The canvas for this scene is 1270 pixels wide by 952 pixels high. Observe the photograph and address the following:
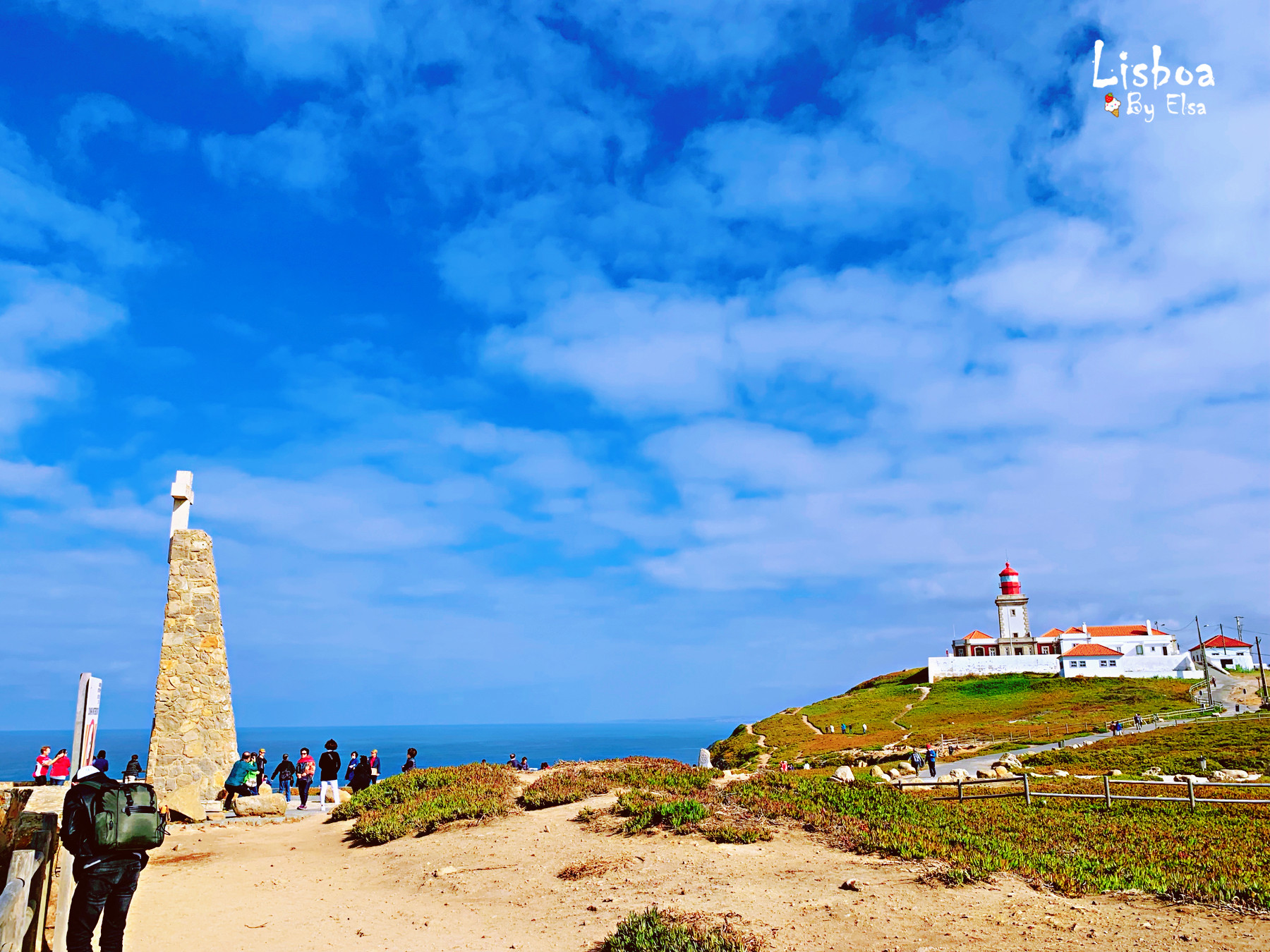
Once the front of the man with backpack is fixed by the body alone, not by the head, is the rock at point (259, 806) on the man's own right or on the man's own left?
on the man's own right

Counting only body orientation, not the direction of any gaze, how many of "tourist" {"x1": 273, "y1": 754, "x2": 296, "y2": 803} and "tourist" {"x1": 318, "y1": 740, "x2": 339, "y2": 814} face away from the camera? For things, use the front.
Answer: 2

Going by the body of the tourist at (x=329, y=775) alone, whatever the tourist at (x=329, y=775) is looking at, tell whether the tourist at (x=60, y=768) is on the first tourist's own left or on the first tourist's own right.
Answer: on the first tourist's own left

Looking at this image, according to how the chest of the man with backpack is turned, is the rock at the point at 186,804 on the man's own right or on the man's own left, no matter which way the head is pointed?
on the man's own right

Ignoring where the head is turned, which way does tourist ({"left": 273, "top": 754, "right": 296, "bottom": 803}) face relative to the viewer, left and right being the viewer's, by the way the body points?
facing away from the viewer

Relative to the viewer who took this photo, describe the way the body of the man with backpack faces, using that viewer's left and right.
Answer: facing away from the viewer and to the left of the viewer

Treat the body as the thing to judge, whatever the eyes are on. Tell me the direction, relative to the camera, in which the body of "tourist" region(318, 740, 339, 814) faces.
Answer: away from the camera

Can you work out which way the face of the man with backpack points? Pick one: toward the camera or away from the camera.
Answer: away from the camera

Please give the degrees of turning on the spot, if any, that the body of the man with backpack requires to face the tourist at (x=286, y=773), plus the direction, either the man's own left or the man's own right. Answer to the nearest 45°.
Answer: approximately 45° to the man's own right
